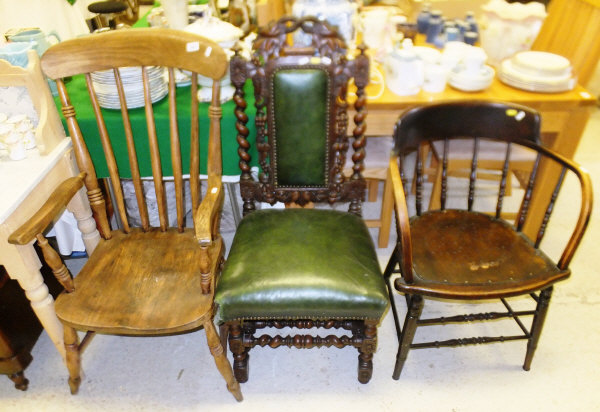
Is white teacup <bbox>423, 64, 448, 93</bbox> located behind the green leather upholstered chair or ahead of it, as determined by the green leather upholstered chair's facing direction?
behind

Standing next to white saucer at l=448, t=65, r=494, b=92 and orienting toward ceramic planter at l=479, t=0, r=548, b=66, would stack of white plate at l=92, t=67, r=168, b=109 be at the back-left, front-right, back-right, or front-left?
back-left

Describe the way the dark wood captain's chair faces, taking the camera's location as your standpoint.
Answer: facing the viewer

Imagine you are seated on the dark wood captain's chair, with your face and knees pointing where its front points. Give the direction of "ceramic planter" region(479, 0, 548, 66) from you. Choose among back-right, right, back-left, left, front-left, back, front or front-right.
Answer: back

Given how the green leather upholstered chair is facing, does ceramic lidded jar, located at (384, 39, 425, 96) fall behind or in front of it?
behind

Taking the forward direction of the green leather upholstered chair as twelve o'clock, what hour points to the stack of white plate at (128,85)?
The stack of white plate is roughly at 4 o'clock from the green leather upholstered chair.

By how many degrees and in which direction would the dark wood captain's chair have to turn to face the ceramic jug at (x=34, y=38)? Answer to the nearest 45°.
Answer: approximately 90° to its right

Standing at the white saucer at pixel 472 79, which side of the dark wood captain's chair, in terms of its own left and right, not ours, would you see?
back

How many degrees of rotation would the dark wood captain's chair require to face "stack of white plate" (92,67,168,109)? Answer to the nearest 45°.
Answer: approximately 90° to its right

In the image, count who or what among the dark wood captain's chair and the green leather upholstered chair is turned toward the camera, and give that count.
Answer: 2

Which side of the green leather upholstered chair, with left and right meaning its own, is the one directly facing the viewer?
front

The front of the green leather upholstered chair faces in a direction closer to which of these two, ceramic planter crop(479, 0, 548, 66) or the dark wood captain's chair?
the dark wood captain's chair
